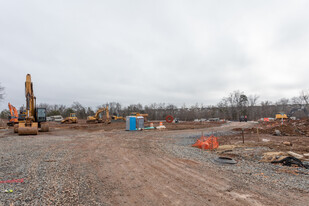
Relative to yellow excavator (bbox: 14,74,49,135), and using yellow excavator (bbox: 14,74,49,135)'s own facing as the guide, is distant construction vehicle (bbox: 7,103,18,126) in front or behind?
behind

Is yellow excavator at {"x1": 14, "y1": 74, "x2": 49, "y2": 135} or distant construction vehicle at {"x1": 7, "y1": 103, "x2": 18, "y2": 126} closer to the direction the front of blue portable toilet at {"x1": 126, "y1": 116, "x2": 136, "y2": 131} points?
the yellow excavator

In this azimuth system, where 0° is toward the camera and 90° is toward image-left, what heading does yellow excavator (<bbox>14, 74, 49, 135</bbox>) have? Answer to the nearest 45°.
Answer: approximately 0°

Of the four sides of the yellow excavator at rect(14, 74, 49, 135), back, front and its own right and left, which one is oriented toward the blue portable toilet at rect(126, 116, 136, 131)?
left

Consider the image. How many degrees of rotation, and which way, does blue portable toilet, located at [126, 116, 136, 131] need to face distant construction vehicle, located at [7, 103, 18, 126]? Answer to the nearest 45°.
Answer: approximately 90° to its right

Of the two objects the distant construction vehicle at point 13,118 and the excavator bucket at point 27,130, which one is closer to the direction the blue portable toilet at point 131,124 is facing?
the excavator bucket
